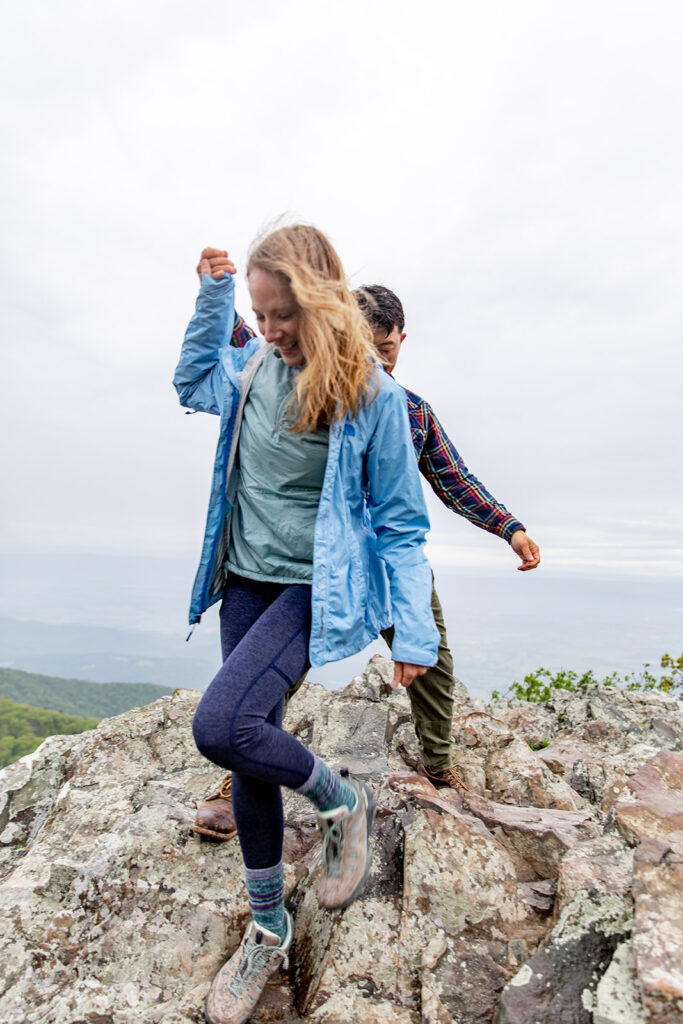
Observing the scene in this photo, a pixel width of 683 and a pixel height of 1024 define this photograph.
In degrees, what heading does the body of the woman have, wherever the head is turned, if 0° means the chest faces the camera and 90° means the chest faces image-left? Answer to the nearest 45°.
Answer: approximately 45°

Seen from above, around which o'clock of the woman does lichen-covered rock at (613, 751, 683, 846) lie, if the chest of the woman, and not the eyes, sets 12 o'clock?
The lichen-covered rock is roughly at 7 o'clock from the woman.

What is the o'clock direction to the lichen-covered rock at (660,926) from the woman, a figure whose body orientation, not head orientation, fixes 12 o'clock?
The lichen-covered rock is roughly at 8 o'clock from the woman.

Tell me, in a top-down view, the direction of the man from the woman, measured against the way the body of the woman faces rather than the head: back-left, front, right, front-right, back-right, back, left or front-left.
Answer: back
